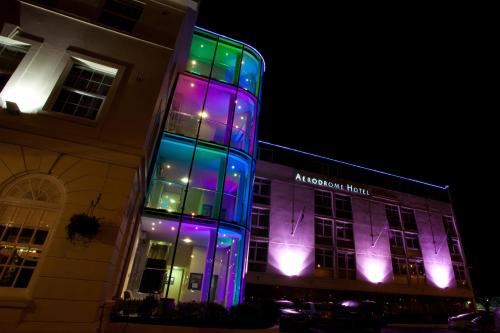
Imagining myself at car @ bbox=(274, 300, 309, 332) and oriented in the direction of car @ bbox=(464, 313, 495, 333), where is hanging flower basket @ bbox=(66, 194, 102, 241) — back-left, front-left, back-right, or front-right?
back-right

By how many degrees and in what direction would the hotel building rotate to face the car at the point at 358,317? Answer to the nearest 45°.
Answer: approximately 45° to its right

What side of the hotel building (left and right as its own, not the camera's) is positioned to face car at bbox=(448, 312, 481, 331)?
front

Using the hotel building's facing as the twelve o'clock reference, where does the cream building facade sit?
The cream building facade is roughly at 2 o'clock from the hotel building.

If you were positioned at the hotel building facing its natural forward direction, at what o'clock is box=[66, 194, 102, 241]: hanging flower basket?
The hanging flower basket is roughly at 2 o'clock from the hotel building.

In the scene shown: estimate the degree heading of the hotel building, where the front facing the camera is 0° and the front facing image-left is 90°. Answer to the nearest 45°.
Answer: approximately 315°

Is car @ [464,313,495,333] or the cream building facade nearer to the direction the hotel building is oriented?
the car

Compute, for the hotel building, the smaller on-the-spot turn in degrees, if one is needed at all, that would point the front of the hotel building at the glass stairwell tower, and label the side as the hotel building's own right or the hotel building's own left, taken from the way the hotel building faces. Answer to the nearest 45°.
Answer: approximately 45° to the hotel building's own right

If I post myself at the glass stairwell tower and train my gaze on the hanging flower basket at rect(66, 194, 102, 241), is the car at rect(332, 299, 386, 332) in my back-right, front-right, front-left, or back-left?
back-left
